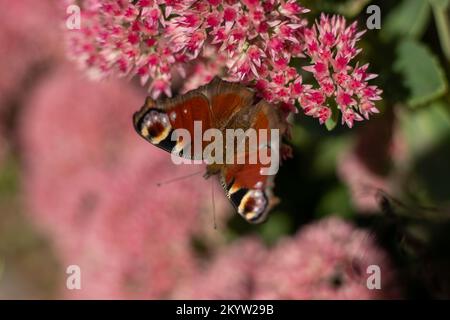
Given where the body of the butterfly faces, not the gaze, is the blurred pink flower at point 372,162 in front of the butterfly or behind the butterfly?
behind

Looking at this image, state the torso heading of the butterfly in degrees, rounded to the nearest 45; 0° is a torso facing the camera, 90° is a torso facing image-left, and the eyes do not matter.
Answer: approximately 45°

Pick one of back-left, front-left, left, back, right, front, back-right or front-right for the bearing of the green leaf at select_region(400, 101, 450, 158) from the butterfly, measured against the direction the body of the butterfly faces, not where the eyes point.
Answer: back

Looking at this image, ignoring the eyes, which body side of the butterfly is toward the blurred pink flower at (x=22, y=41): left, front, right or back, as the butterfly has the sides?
right
